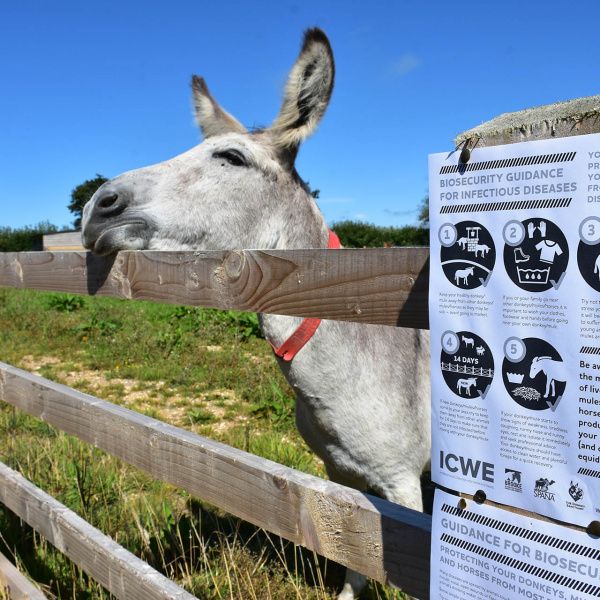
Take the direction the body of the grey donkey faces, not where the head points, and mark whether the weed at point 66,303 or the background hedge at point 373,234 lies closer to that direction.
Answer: the weed

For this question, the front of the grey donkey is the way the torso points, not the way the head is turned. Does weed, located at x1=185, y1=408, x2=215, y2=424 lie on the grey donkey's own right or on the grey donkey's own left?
on the grey donkey's own right

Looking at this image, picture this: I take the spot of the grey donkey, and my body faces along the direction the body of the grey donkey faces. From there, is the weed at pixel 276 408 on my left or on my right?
on my right

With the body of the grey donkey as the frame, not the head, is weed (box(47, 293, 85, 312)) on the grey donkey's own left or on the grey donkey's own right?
on the grey donkey's own right

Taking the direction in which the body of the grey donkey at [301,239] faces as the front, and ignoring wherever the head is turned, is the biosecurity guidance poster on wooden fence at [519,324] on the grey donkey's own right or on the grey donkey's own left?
on the grey donkey's own left

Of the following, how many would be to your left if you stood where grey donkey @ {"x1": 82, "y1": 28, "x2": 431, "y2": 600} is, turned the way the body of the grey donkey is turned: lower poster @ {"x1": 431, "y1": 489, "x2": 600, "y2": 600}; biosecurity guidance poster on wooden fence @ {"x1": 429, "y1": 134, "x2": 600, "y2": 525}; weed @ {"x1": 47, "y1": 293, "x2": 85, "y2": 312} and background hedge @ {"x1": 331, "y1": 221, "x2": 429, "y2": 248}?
2

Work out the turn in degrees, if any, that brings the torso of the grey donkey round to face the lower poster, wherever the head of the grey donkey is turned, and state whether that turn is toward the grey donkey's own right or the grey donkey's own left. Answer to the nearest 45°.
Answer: approximately 90° to the grey donkey's own left
